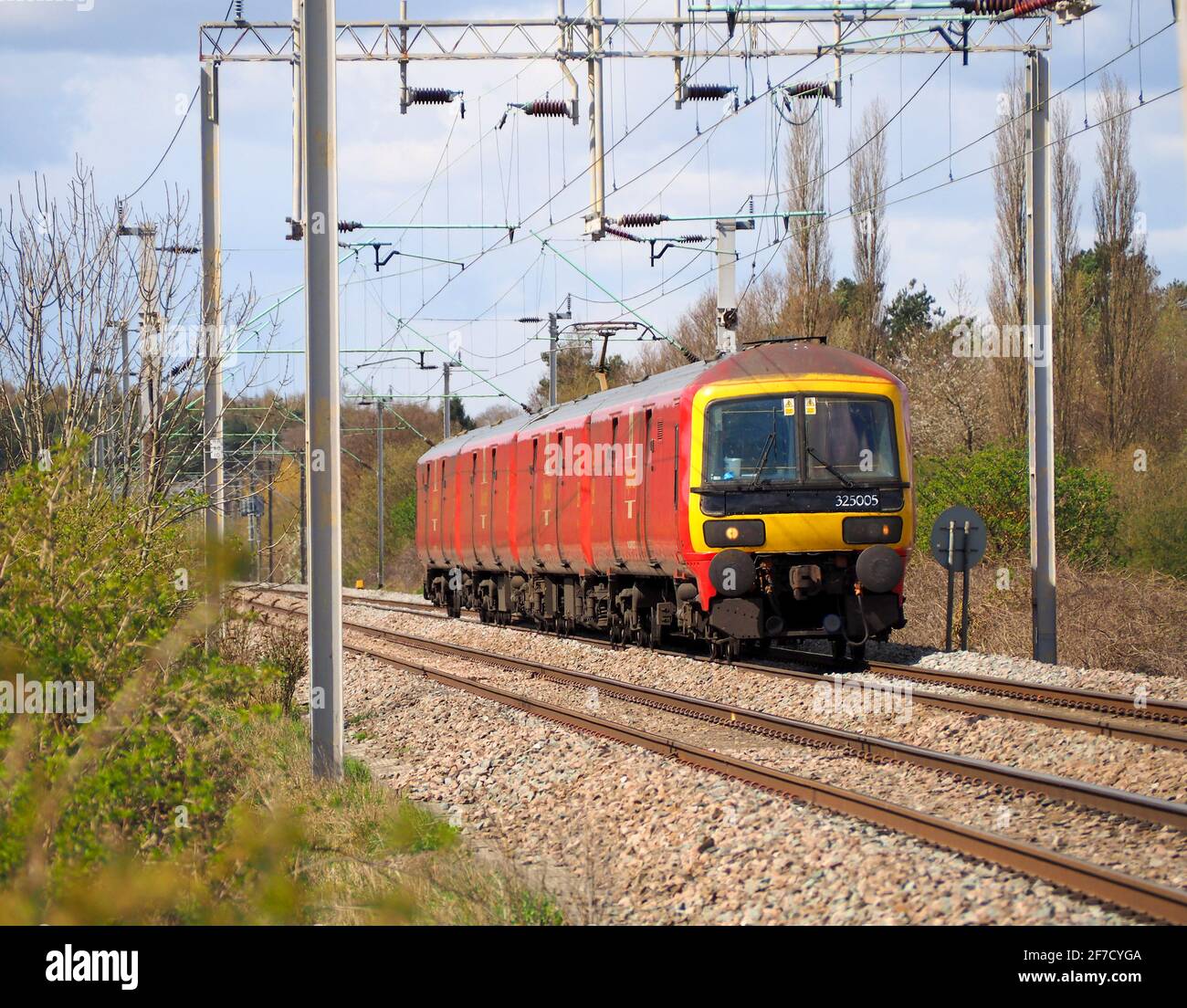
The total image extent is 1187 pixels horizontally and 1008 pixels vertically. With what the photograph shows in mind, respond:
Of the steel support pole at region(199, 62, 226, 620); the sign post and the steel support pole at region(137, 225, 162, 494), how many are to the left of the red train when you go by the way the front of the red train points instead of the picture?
1

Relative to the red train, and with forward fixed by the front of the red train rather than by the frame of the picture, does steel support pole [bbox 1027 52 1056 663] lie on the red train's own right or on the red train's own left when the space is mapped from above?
on the red train's own left

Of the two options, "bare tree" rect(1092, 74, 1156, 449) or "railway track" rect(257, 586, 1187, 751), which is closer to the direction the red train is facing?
the railway track

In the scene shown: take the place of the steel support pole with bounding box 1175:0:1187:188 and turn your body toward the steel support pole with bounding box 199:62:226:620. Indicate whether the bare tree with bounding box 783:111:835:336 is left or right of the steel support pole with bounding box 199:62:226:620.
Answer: right

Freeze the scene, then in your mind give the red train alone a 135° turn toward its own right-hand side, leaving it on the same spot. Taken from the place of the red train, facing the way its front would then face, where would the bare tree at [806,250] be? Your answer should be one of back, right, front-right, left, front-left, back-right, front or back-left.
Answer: right

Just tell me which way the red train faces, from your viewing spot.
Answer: facing the viewer and to the right of the viewer

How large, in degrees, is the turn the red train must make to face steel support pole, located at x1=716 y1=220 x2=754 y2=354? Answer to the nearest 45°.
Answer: approximately 135° to its left

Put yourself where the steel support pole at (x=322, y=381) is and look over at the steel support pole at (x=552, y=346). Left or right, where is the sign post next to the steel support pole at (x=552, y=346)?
right

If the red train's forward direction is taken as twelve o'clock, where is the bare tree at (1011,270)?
The bare tree is roughly at 8 o'clock from the red train.

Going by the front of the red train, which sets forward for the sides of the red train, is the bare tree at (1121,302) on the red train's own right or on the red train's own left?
on the red train's own left
